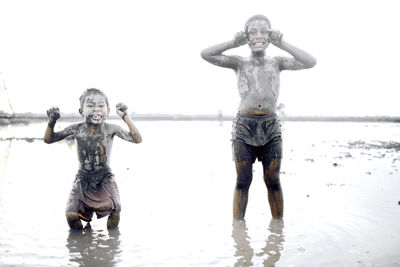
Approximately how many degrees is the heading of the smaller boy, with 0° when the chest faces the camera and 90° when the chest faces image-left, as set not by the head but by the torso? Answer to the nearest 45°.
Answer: approximately 0°

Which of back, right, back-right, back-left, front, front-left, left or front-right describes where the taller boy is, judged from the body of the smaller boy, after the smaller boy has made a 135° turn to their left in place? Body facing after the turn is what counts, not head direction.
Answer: front-right

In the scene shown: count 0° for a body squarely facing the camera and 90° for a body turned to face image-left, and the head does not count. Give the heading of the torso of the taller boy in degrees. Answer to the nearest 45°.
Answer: approximately 0°
